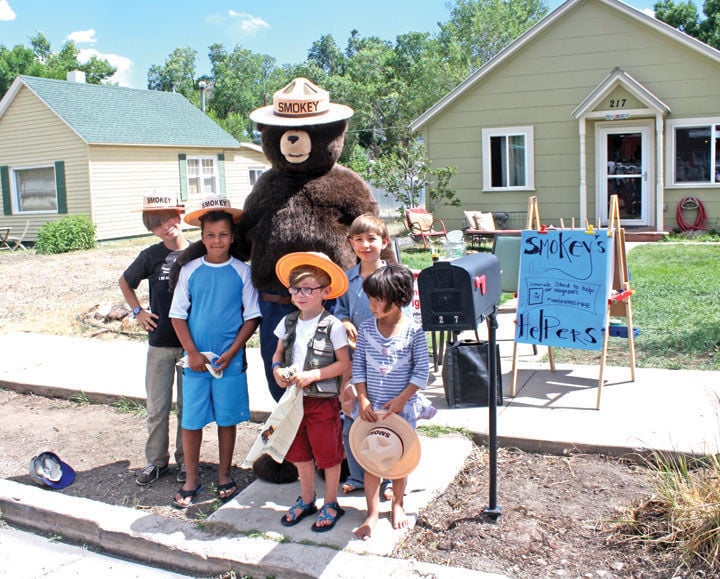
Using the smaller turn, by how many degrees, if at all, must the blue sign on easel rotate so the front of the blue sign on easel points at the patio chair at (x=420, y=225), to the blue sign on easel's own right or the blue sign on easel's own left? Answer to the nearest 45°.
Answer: approximately 180°

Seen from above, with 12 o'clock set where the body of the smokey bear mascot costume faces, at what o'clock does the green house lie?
The green house is roughly at 7 o'clock from the smokey bear mascot costume.

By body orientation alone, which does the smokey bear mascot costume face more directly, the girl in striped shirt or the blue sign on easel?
the girl in striped shirt

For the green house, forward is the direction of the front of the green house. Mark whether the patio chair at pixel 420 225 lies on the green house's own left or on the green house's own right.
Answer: on the green house's own right

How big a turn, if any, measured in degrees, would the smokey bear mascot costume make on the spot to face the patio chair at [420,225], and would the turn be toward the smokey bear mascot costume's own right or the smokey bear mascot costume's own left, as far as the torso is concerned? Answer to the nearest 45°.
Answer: approximately 180°

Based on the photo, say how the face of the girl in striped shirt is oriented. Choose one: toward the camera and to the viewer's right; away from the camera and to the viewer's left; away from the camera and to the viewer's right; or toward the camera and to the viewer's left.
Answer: toward the camera and to the viewer's left
